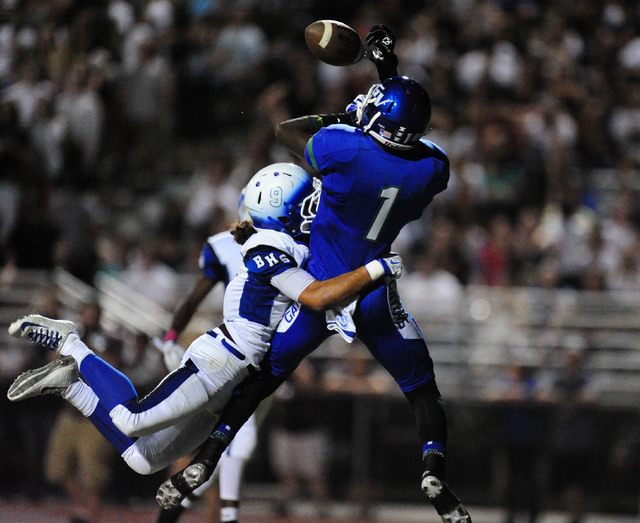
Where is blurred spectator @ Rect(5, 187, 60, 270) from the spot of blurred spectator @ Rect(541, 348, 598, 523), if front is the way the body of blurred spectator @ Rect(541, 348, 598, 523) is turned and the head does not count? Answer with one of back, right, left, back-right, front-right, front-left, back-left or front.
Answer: right

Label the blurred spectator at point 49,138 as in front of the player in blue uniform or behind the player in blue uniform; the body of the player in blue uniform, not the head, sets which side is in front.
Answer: in front

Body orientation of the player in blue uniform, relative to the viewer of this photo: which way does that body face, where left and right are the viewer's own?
facing away from the viewer and to the left of the viewer

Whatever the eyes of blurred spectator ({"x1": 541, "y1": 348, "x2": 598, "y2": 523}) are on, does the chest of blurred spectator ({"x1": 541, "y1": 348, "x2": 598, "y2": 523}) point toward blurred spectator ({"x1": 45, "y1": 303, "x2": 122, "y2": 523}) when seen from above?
no

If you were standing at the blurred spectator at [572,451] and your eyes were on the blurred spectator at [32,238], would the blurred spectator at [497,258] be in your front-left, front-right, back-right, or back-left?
front-right

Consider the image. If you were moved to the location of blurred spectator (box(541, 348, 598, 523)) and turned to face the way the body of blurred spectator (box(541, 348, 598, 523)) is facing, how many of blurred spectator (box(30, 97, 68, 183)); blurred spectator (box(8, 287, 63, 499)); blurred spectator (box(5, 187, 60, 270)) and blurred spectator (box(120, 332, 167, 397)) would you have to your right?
4

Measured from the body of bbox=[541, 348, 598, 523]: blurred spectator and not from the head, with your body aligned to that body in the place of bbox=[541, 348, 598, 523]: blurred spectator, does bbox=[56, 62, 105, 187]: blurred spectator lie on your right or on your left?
on your right

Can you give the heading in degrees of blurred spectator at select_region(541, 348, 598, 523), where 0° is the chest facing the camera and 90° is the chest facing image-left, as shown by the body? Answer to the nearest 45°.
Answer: approximately 0°

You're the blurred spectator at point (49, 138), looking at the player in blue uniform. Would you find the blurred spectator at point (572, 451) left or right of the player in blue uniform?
left

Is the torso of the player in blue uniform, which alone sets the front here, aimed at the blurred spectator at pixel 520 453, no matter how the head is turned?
no

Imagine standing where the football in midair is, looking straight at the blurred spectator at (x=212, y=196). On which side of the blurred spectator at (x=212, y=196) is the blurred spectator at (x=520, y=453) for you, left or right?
right

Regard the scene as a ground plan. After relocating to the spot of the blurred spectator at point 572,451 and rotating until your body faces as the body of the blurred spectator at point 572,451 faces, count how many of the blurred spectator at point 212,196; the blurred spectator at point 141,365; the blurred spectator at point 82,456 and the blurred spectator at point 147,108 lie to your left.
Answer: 0

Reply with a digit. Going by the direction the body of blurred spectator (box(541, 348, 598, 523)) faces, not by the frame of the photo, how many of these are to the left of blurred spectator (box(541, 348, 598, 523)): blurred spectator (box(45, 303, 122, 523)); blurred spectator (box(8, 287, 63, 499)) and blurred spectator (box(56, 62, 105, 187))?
0

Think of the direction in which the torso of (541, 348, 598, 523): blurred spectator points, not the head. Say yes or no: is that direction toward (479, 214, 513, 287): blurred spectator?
no
